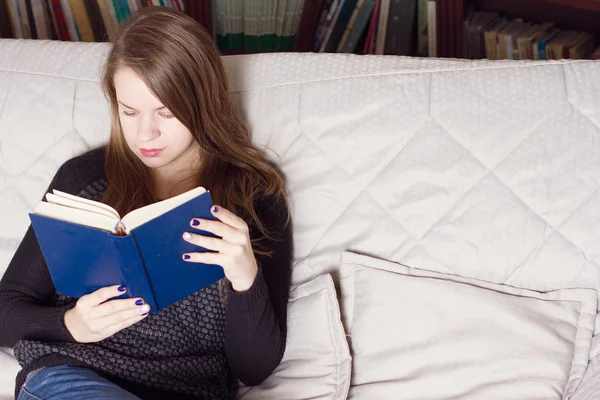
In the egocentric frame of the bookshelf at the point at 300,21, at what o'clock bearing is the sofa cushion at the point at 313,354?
The sofa cushion is roughly at 12 o'clock from the bookshelf.

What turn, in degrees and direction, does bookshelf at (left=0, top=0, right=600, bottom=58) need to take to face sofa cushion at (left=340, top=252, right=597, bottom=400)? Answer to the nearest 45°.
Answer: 0° — it already faces it

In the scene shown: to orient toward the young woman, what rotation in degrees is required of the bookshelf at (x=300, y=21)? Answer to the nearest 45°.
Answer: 0° — it already faces them

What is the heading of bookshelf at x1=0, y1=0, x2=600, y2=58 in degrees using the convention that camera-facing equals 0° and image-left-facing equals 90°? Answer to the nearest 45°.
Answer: approximately 0°
